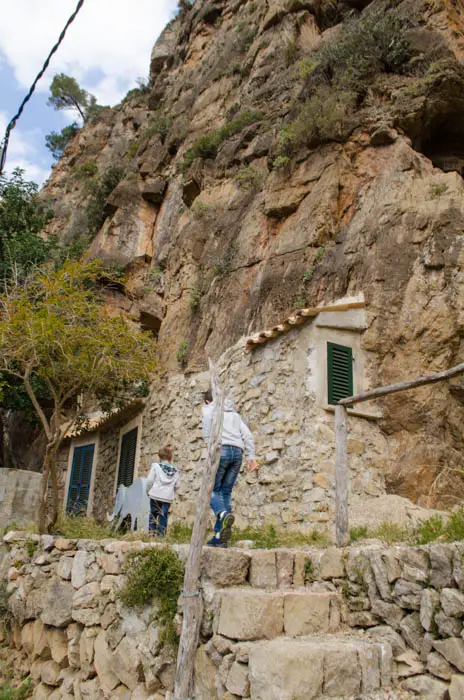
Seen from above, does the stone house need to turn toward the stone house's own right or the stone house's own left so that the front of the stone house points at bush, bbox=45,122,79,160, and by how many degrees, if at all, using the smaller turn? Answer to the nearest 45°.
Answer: approximately 90° to the stone house's own right

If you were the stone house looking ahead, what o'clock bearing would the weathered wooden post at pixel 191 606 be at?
The weathered wooden post is roughly at 11 o'clock from the stone house.

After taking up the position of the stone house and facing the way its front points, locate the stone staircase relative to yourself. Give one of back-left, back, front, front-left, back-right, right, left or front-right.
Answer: front-left

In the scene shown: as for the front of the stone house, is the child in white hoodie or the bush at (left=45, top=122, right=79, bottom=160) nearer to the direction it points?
the child in white hoodie

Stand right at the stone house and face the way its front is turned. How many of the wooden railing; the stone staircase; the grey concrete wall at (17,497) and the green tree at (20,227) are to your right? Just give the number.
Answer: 2

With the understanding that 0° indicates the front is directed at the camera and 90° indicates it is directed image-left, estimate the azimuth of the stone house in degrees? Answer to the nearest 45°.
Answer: approximately 45°

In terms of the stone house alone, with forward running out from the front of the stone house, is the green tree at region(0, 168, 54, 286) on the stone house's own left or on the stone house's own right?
on the stone house's own right
